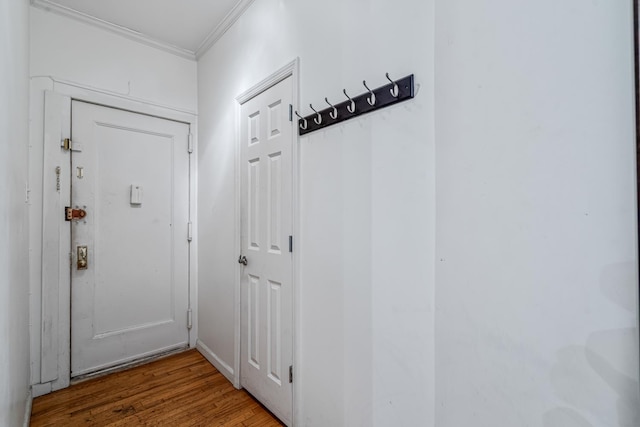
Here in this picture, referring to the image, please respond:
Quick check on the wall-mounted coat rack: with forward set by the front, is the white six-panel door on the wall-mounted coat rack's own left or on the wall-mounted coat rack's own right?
on the wall-mounted coat rack's own right

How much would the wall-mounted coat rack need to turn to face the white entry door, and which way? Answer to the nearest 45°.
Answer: approximately 90° to its right

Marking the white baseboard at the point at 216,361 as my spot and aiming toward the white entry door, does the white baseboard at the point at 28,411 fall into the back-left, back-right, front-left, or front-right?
front-left

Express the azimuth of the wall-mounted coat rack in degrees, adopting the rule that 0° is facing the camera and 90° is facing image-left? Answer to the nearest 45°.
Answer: approximately 45°

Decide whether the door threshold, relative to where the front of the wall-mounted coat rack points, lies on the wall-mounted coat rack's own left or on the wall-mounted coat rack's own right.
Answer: on the wall-mounted coat rack's own right
